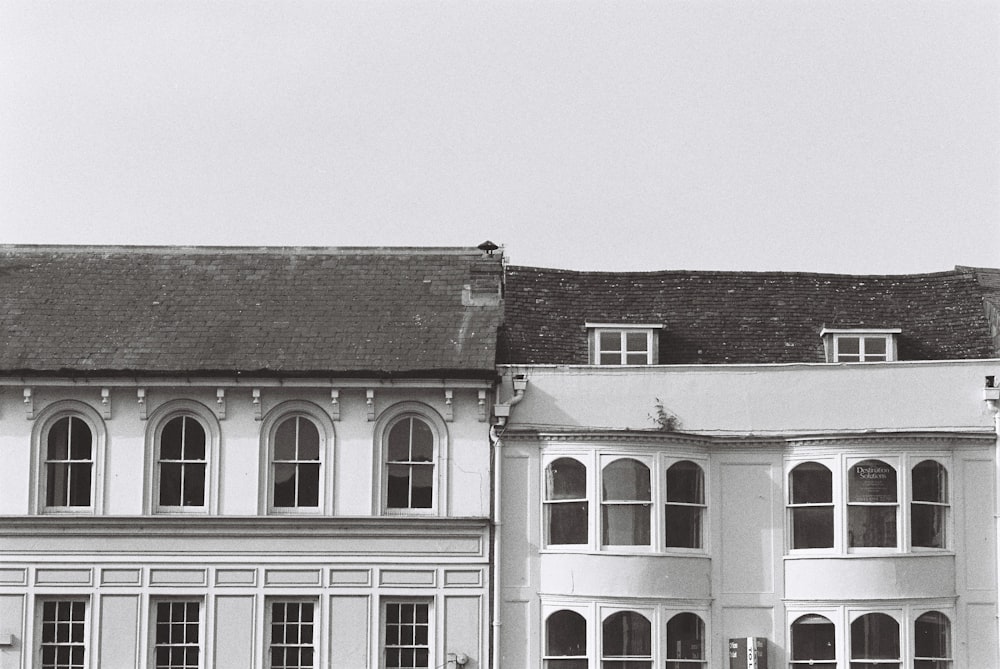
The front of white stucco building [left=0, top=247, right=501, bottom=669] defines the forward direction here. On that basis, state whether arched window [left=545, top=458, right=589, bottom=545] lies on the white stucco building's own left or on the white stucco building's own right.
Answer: on the white stucco building's own left

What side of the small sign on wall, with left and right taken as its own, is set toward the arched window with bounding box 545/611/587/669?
right

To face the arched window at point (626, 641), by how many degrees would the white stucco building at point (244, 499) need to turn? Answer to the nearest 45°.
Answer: approximately 90° to its left

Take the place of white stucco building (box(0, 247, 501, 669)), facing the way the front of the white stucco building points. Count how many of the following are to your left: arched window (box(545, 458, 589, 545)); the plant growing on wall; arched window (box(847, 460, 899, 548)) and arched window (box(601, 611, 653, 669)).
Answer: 4

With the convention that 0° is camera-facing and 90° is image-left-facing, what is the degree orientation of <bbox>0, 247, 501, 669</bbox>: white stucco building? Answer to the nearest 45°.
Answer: approximately 0°

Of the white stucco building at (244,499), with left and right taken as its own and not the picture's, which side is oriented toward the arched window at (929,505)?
left

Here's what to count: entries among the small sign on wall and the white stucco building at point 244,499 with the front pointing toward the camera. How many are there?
2

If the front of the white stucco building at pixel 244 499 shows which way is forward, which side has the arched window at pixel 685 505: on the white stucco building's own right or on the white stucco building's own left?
on the white stucco building's own left

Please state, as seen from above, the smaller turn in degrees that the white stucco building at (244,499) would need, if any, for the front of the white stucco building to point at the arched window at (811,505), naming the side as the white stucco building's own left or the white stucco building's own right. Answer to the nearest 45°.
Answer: approximately 90° to the white stucco building's own left
